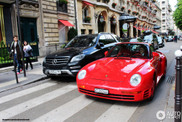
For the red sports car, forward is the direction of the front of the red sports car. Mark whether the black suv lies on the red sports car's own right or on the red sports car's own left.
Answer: on the red sports car's own right

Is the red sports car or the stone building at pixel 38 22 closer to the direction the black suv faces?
the red sports car

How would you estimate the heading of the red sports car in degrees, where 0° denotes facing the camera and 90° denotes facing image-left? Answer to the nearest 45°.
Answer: approximately 45°

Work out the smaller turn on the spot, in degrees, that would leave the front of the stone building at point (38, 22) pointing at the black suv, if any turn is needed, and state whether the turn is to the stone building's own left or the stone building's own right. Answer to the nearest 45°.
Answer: approximately 45° to the stone building's own right

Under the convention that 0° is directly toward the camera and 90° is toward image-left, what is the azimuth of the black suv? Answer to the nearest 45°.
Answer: approximately 45°

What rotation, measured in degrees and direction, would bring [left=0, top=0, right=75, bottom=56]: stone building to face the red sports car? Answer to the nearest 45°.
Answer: approximately 45° to its right

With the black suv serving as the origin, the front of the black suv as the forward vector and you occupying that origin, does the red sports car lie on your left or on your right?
on your left

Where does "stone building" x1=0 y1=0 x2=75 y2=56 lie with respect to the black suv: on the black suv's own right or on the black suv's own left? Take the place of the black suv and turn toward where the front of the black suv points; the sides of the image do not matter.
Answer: on the black suv's own right

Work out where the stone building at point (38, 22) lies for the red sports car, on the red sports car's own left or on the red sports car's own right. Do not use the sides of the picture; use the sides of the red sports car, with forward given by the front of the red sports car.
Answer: on the red sports car's own right
